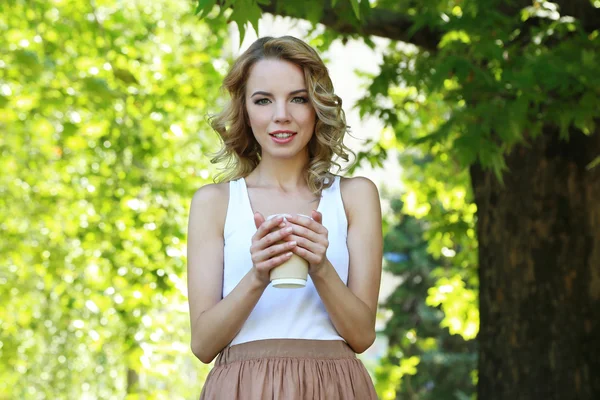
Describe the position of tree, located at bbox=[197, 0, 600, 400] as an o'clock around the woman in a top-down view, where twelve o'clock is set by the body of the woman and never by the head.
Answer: The tree is roughly at 7 o'clock from the woman.

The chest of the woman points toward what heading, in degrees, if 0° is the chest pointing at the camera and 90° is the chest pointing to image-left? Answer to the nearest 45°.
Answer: approximately 0°
